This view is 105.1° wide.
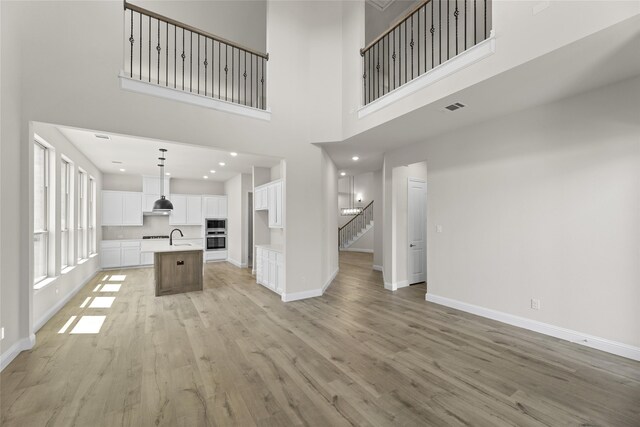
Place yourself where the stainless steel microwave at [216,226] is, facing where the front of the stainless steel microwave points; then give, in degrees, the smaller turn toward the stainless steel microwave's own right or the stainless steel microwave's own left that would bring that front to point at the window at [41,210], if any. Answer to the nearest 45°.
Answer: approximately 45° to the stainless steel microwave's own right

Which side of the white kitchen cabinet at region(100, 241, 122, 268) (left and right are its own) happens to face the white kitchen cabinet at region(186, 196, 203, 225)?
left

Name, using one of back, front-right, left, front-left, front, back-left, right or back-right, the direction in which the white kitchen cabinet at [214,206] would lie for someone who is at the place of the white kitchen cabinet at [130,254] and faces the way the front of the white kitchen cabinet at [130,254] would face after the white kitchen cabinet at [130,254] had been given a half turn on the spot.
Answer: right

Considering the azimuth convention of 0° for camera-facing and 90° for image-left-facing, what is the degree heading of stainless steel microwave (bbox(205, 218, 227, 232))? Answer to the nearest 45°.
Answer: approximately 0°

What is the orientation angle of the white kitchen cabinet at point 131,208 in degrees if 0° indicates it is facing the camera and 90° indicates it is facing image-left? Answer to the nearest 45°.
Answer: approximately 0°

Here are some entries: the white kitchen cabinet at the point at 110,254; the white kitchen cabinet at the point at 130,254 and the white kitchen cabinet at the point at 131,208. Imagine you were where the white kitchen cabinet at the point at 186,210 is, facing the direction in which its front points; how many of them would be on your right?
3
